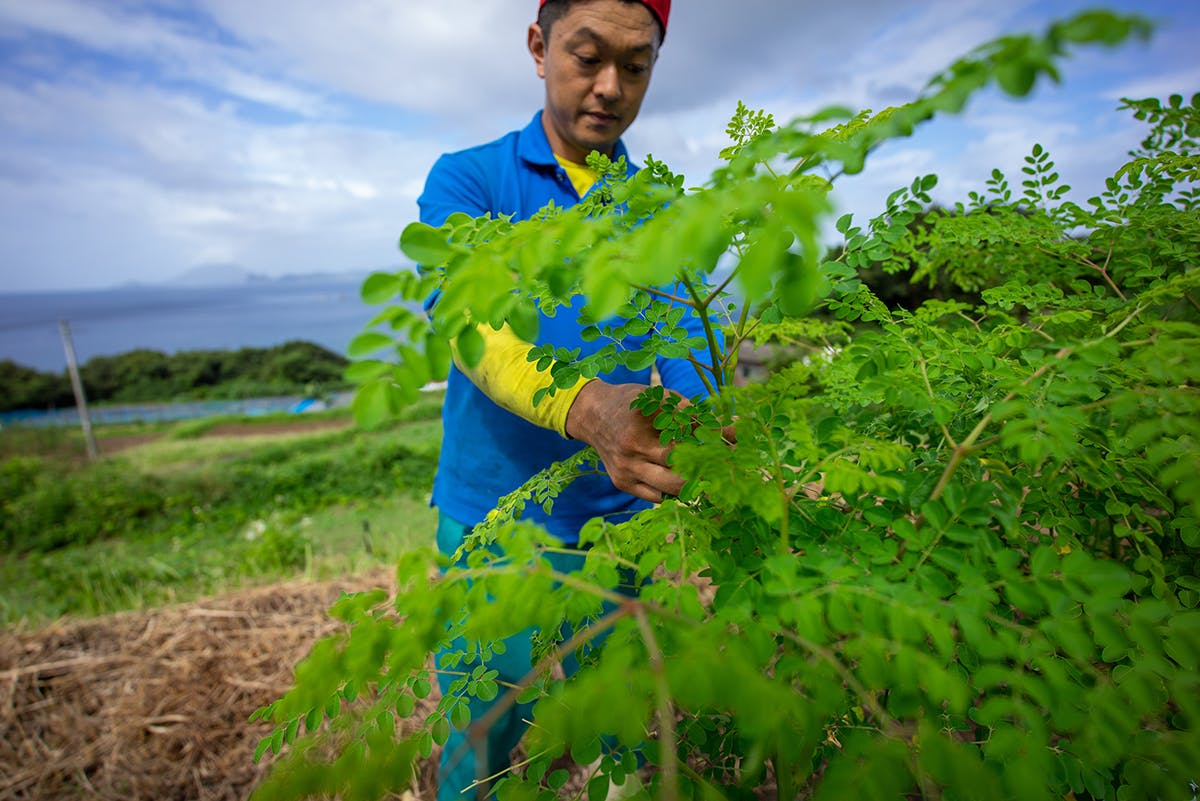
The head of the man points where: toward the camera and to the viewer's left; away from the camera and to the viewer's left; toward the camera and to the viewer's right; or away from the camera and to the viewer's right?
toward the camera and to the viewer's right

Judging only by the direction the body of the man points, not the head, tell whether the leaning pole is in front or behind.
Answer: behind

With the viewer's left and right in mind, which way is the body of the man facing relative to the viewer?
facing the viewer and to the right of the viewer
